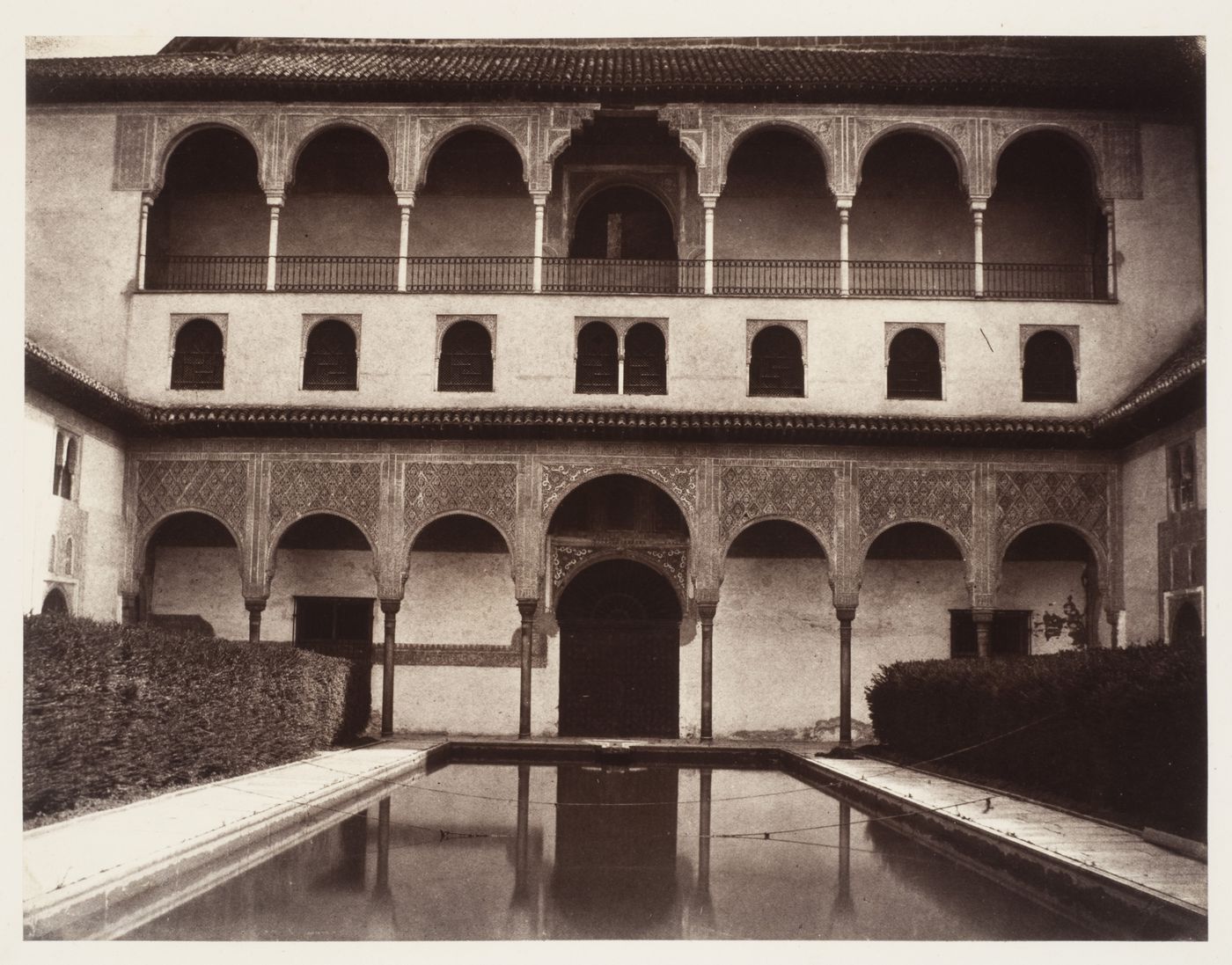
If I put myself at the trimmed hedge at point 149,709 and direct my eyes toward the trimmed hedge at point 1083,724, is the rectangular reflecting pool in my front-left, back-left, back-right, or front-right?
front-right
